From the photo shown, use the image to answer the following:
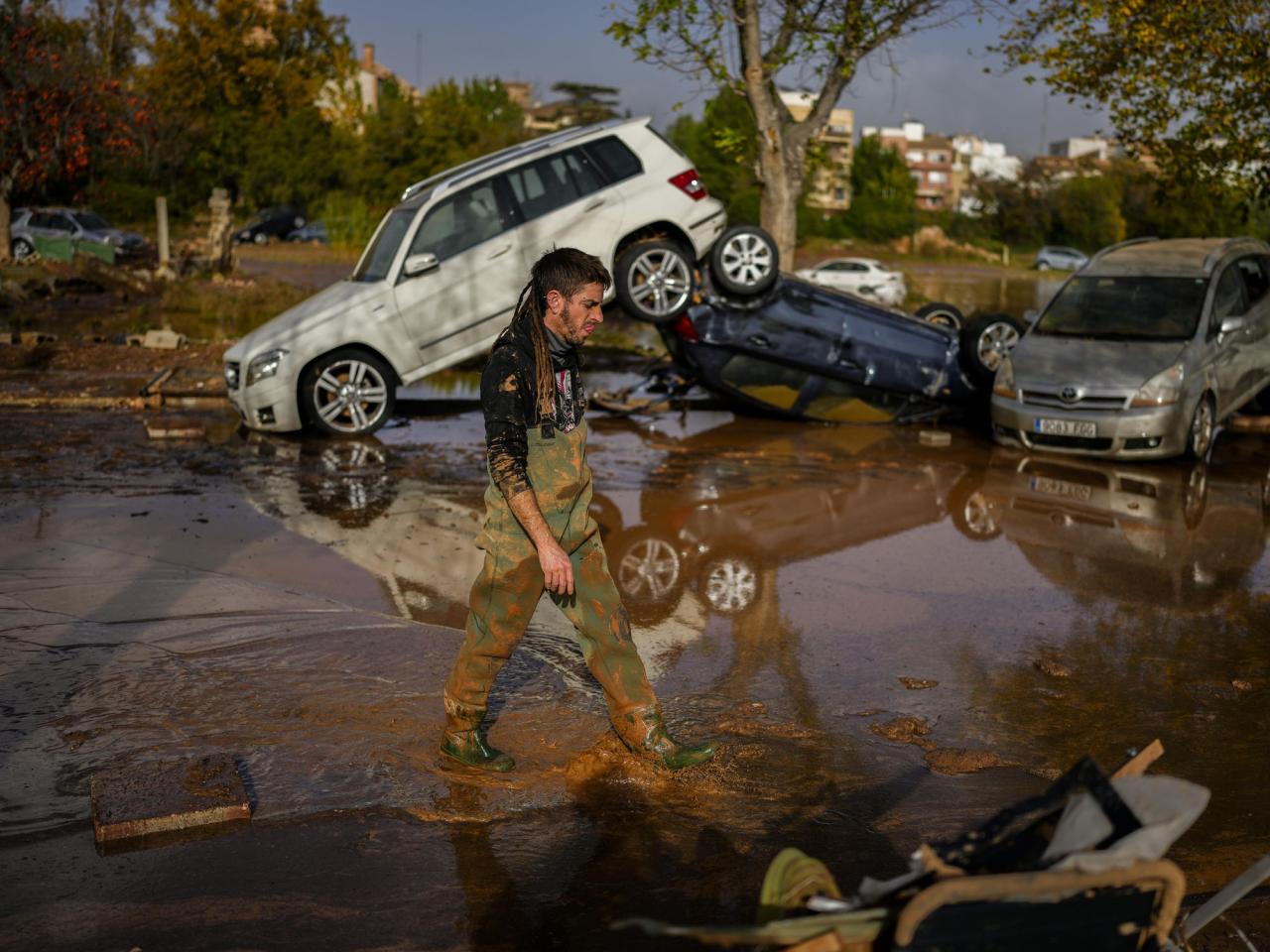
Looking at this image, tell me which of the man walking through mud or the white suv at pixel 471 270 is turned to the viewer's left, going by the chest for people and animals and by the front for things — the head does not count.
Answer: the white suv

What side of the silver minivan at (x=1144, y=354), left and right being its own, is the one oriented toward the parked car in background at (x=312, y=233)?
right

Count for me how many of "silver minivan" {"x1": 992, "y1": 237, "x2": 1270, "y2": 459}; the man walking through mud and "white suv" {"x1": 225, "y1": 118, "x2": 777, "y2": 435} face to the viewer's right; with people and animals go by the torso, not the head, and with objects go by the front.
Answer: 1

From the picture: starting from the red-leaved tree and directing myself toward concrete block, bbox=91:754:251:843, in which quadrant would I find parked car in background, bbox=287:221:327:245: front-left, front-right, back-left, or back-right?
back-left

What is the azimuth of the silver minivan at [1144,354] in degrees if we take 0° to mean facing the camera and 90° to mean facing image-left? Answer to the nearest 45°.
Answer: approximately 45°

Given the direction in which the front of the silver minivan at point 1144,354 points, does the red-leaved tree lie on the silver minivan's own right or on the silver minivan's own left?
on the silver minivan's own right

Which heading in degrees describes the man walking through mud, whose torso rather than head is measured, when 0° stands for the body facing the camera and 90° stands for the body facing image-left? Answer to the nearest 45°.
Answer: approximately 270°

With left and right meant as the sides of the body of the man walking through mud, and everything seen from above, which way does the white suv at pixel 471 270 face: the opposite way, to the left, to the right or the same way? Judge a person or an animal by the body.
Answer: the opposite way

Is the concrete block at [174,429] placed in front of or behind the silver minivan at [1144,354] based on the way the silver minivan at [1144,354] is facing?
in front

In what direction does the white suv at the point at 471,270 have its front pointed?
to the viewer's left

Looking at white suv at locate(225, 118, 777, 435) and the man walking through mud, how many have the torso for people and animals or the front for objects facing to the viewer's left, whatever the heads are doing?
1

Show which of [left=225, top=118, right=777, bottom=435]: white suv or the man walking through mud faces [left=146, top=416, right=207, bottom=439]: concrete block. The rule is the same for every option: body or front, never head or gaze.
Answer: the white suv

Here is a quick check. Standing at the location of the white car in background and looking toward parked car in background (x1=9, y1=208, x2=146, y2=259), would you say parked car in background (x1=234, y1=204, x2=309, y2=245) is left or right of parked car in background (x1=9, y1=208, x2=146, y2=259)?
right

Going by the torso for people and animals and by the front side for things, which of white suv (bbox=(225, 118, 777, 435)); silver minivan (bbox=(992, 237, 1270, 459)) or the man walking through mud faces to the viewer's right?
the man walking through mud

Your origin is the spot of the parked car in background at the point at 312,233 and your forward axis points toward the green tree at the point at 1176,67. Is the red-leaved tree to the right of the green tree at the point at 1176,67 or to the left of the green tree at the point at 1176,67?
right

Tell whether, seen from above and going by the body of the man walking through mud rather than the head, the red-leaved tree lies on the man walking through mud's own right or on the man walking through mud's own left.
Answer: on the man walking through mud's own left
